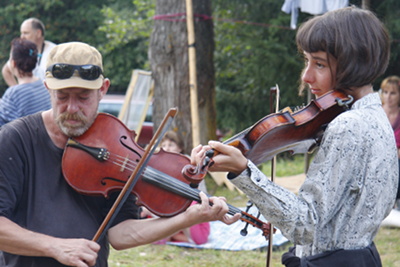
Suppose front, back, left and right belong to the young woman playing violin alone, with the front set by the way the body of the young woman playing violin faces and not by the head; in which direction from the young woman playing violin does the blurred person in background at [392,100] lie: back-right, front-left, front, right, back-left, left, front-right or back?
right

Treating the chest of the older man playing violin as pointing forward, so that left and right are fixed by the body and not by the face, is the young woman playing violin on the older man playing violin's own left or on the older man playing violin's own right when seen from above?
on the older man playing violin's own left

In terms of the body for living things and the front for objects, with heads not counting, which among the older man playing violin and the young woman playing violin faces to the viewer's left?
the young woman playing violin

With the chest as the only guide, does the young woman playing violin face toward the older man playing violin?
yes

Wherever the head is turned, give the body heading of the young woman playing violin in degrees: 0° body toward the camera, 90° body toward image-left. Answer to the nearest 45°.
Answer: approximately 90°

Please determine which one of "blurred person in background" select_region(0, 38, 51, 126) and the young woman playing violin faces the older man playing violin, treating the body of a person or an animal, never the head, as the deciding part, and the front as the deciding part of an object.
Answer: the young woman playing violin

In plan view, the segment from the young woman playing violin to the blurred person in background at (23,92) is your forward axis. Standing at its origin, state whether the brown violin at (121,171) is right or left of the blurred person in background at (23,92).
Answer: left

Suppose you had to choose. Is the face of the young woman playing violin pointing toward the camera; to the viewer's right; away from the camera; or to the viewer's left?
to the viewer's left

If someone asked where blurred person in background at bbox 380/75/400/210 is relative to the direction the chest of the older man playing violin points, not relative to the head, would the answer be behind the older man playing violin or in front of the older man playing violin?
behind

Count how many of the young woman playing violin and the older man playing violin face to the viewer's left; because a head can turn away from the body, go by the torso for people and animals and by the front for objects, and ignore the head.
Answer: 1

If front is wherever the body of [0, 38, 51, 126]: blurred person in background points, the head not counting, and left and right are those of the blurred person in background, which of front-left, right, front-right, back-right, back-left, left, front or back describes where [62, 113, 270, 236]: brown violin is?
back-left

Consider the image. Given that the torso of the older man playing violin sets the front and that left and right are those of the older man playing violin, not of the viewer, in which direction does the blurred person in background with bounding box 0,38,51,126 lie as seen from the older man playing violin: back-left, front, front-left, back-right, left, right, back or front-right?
back
